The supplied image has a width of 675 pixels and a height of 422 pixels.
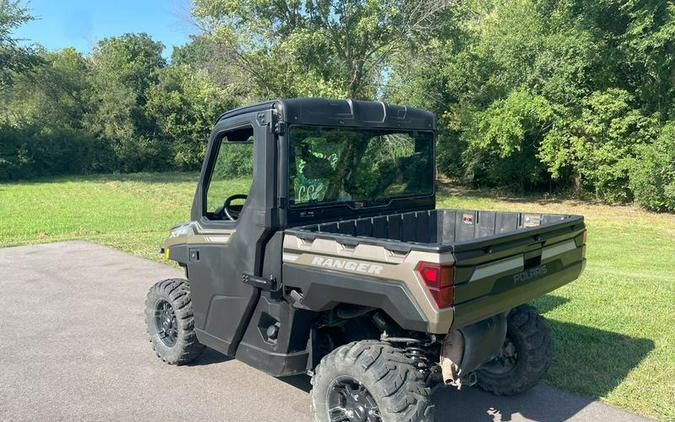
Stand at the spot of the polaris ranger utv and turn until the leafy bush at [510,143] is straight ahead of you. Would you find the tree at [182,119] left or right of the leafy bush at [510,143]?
left

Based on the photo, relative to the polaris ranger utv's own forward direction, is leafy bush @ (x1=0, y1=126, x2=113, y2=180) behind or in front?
in front

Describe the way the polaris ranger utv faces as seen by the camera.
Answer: facing away from the viewer and to the left of the viewer

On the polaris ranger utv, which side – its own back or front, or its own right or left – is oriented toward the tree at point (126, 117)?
front

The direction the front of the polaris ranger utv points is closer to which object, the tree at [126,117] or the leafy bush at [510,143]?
the tree

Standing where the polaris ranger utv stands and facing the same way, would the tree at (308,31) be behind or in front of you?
in front

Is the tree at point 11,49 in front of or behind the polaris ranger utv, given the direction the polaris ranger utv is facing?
in front

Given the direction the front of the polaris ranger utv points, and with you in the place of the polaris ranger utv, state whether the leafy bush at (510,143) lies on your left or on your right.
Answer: on your right
